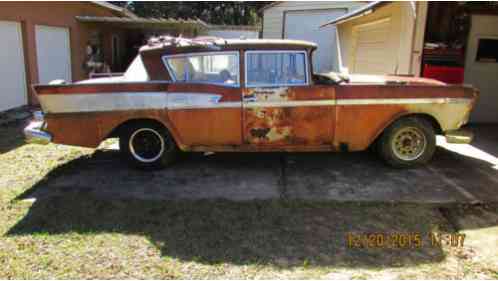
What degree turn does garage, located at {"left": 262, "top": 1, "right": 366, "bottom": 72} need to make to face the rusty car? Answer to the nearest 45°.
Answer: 0° — it already faces it

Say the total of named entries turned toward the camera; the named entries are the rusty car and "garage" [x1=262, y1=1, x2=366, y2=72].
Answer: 1

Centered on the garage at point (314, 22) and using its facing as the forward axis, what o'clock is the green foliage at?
The green foliage is roughly at 5 o'clock from the garage.

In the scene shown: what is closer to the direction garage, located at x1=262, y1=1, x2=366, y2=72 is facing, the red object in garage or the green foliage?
the red object in garage

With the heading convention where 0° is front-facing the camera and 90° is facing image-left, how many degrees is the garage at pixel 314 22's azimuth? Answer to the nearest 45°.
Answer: approximately 0°
